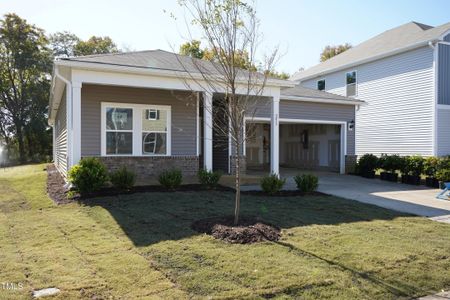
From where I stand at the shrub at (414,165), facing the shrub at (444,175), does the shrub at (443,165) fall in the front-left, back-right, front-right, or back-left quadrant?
front-left

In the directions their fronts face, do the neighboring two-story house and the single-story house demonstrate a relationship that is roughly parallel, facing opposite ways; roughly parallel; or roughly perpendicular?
roughly parallel

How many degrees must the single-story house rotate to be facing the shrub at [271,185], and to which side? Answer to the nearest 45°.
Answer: approximately 45° to its left

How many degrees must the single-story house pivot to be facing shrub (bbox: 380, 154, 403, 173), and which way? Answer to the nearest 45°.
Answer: approximately 90° to its left

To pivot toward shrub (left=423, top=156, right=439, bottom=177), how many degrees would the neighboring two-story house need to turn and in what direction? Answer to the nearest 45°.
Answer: approximately 45° to its right

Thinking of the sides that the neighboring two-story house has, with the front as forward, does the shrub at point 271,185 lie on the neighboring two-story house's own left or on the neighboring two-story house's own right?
on the neighboring two-story house's own right

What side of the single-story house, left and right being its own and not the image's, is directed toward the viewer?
front

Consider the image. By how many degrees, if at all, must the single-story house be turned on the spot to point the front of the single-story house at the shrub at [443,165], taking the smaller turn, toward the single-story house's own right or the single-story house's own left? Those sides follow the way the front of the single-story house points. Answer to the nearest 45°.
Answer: approximately 90° to the single-story house's own left

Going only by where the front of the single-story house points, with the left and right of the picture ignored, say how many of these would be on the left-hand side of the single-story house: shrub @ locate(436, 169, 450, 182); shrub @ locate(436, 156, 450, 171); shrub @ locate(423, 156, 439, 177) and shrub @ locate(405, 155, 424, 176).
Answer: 4

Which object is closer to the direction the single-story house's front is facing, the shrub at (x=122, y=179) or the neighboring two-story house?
the shrub

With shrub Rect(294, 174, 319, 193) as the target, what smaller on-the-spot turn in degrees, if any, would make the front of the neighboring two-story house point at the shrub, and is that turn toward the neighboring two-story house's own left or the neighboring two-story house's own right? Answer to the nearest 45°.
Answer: approximately 45° to the neighboring two-story house's own right

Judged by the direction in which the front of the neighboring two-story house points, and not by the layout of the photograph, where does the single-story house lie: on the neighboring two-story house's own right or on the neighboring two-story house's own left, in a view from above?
on the neighboring two-story house's own right

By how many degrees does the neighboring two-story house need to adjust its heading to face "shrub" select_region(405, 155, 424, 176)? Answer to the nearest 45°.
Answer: approximately 45° to its right

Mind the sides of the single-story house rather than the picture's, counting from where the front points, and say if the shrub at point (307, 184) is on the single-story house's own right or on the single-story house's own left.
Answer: on the single-story house's own left

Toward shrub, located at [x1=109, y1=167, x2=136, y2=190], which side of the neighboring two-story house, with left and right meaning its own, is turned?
right
